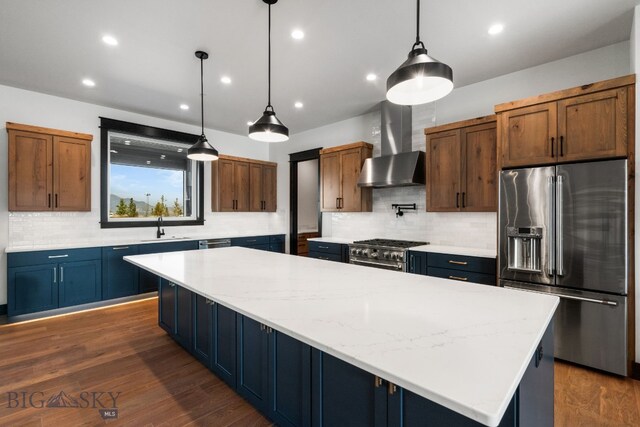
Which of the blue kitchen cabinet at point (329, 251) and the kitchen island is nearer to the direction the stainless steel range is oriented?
the kitchen island

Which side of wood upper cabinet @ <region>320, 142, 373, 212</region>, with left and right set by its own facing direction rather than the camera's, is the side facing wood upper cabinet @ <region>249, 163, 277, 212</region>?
right

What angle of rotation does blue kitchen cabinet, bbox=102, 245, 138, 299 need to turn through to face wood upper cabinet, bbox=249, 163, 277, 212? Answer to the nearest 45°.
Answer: approximately 90° to its left

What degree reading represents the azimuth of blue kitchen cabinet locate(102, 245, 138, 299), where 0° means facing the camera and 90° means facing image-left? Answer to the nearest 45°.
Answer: approximately 0°

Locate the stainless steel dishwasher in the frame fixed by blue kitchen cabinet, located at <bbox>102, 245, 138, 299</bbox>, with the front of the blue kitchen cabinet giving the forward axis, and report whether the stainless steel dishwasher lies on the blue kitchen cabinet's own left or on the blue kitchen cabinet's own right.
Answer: on the blue kitchen cabinet's own left

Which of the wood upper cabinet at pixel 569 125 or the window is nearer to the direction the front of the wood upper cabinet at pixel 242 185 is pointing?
the wood upper cabinet

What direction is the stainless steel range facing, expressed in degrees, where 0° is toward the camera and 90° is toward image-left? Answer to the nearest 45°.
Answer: approximately 45°

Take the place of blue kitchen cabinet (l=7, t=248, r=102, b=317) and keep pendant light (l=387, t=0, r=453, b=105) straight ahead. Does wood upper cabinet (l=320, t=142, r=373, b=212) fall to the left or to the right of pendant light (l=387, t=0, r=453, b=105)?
left

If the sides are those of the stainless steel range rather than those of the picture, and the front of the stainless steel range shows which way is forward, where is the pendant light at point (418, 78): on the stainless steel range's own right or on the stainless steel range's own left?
on the stainless steel range's own left
